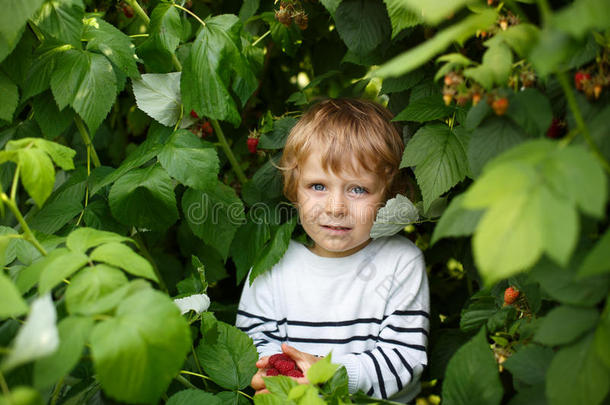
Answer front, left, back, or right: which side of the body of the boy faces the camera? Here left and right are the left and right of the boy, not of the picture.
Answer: front
